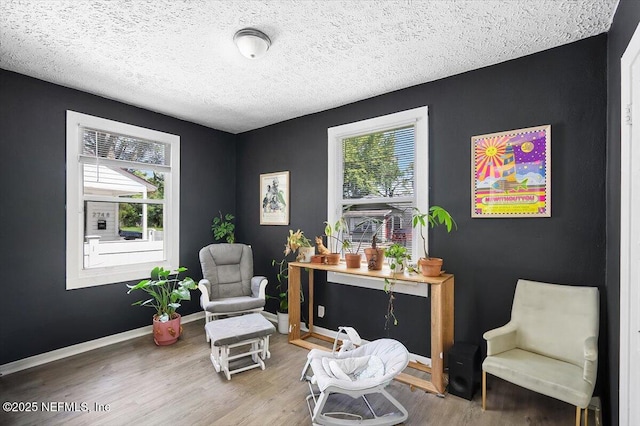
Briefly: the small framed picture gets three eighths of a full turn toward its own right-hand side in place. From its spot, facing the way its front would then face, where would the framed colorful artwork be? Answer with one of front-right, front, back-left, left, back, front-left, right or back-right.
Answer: back-right

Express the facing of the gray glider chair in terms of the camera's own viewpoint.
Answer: facing the viewer and to the right of the viewer

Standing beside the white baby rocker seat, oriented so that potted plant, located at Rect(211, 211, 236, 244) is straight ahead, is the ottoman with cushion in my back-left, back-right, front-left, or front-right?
front-left

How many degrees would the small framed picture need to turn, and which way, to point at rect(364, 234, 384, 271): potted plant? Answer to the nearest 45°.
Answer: approximately 90° to its left

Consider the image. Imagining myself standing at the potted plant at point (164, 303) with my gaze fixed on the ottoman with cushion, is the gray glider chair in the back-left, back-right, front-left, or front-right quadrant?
front-left

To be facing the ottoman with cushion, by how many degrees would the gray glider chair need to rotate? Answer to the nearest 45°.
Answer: approximately 45° to its right

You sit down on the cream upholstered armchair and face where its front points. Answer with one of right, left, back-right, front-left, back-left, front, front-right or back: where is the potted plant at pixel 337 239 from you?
front-right

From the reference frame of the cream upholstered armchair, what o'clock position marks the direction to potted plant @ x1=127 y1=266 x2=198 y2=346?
The potted plant is roughly at 1 o'clock from the cream upholstered armchair.

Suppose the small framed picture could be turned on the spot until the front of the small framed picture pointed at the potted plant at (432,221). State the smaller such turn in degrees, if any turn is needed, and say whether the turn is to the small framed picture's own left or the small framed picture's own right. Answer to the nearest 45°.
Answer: approximately 90° to the small framed picture's own left

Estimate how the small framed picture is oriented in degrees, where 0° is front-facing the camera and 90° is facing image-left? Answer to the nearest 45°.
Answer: approximately 45°

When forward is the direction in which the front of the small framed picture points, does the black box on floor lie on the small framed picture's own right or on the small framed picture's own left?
on the small framed picture's own left
